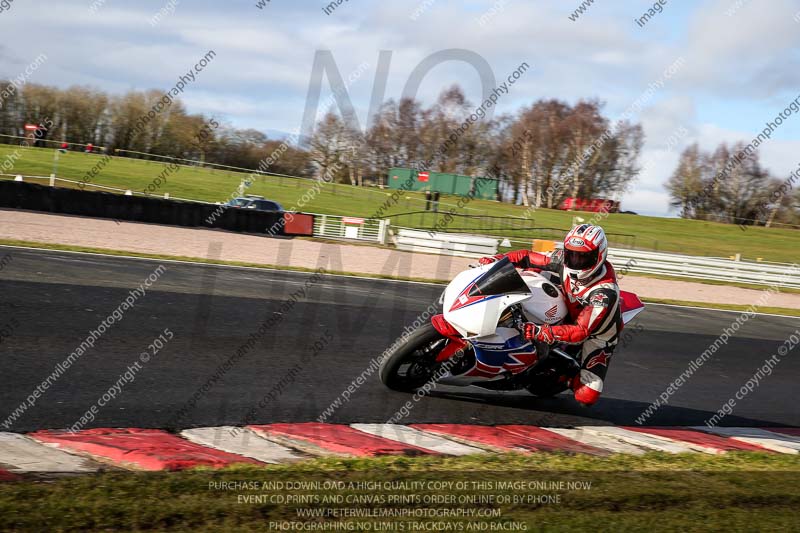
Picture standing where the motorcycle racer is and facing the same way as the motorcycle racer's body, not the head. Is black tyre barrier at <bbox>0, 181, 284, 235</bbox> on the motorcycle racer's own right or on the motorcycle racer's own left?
on the motorcycle racer's own right

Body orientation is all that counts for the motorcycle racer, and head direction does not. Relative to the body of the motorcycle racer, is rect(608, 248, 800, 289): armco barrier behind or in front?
behind

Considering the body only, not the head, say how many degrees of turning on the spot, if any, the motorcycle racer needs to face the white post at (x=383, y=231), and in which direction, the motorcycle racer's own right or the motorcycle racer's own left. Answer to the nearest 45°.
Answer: approximately 135° to the motorcycle racer's own right

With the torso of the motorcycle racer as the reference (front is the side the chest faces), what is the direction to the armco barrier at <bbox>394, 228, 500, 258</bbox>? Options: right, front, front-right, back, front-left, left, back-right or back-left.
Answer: back-right

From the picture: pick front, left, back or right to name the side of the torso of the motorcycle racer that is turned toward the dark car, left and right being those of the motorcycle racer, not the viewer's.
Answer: right

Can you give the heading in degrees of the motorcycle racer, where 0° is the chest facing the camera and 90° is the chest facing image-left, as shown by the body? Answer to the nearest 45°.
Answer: approximately 45°
